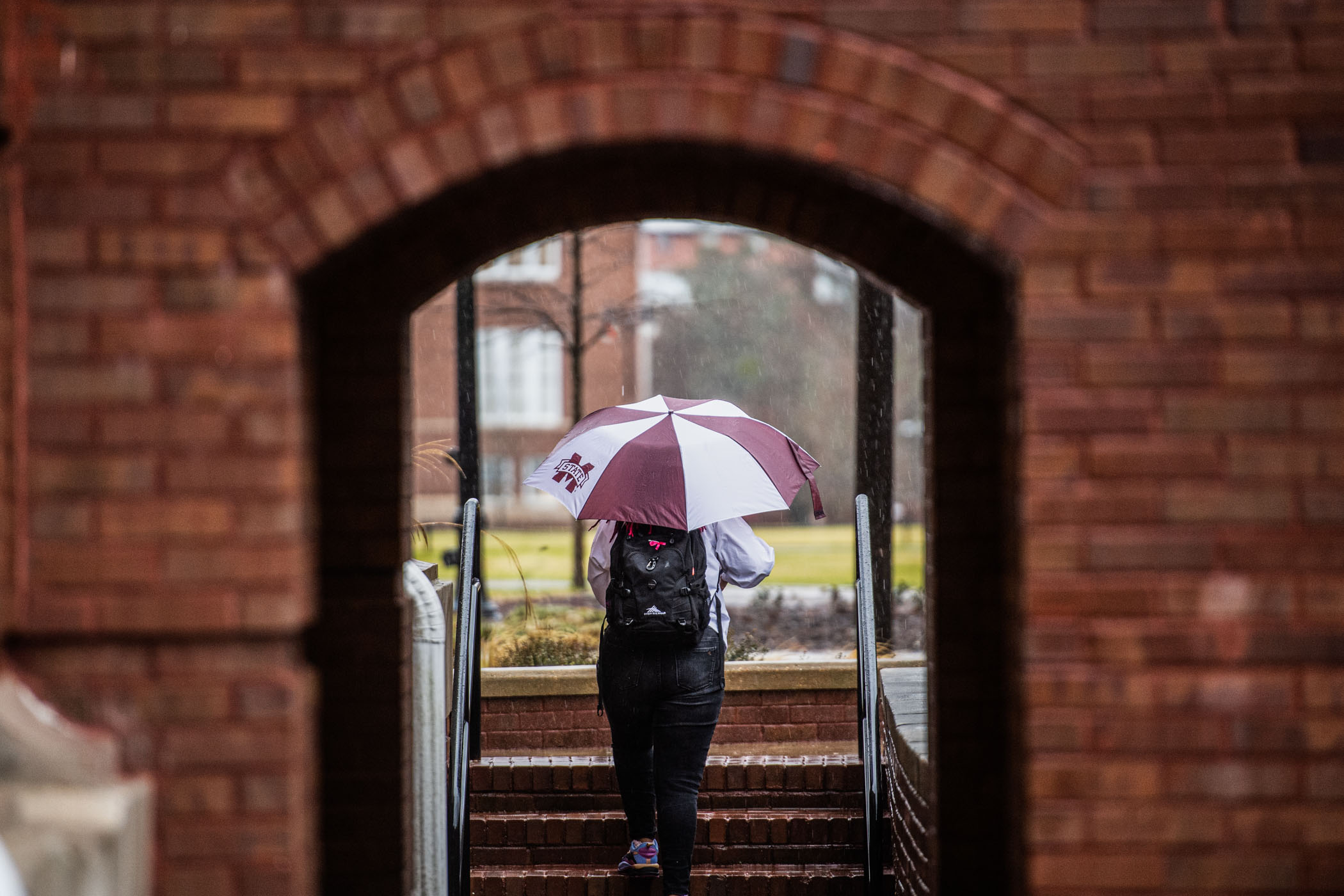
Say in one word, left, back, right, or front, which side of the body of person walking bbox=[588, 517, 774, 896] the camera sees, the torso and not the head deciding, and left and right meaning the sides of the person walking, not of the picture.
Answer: back

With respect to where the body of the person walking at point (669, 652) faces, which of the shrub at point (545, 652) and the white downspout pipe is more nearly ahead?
the shrub

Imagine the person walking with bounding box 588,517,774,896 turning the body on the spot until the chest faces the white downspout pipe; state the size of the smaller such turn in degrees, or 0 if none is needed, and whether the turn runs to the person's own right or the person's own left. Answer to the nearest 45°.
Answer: approximately 135° to the person's own left

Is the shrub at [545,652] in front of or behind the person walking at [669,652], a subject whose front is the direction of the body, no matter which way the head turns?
in front

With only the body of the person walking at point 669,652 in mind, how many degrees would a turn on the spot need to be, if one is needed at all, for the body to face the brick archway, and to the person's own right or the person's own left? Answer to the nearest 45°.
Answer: approximately 180°

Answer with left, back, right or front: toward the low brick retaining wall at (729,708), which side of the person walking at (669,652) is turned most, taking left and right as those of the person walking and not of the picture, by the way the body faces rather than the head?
front
